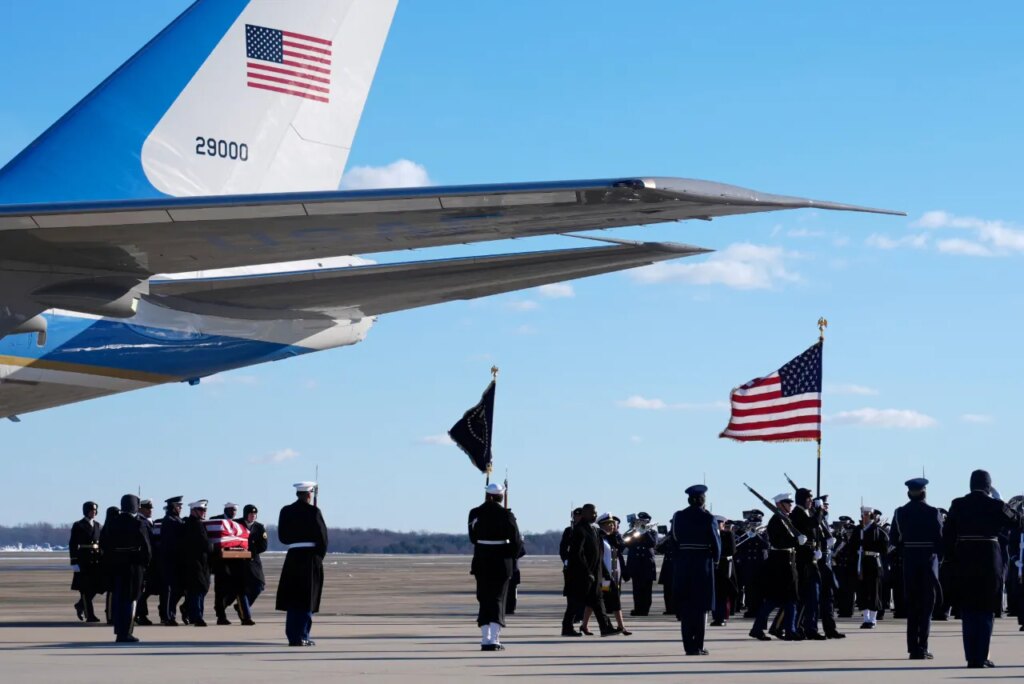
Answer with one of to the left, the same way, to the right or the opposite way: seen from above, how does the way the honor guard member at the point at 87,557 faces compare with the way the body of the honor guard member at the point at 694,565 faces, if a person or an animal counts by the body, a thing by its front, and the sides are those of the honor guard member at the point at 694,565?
to the right

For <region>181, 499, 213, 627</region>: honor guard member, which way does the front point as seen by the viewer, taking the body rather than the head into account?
to the viewer's right

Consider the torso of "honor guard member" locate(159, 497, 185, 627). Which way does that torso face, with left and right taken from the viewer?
facing to the right of the viewer

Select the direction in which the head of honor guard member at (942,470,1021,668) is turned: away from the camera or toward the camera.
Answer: away from the camera

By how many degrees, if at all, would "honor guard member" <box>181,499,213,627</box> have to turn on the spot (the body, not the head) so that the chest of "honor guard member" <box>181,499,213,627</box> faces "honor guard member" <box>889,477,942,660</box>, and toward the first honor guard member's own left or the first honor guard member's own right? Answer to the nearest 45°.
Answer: approximately 45° to the first honor guard member's own right

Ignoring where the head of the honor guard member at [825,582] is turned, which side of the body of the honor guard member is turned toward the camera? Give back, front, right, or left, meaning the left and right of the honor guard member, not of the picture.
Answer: right

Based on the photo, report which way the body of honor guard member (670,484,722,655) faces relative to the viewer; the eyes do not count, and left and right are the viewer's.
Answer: facing away from the viewer
